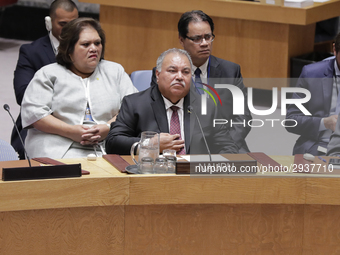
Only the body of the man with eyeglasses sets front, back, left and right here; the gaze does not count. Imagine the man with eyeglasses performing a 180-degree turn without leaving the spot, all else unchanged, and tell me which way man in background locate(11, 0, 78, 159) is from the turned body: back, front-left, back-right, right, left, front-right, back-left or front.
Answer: left

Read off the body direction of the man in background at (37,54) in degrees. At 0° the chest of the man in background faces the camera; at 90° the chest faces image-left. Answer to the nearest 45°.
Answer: approximately 315°

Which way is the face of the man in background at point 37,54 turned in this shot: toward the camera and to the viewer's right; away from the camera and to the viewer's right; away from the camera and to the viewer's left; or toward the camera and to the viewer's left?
toward the camera and to the viewer's right

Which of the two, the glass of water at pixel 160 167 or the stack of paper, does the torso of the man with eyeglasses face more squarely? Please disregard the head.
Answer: the glass of water

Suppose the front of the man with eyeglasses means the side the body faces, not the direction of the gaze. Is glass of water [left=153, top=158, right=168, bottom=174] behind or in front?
in front

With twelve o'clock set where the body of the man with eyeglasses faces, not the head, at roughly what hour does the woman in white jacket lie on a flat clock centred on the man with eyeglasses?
The woman in white jacket is roughly at 2 o'clock from the man with eyeglasses.
